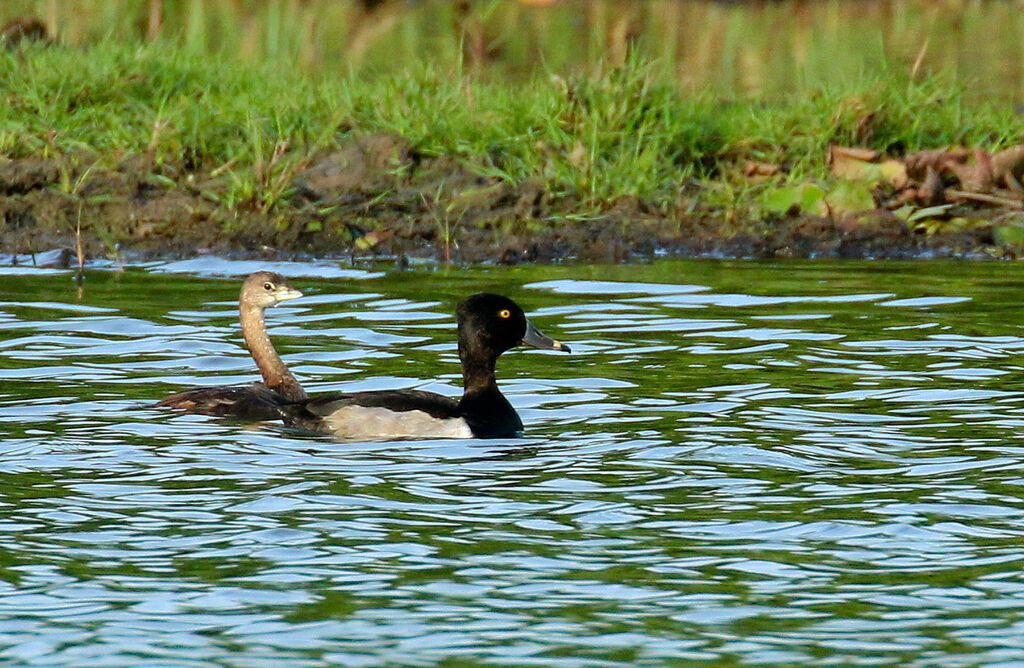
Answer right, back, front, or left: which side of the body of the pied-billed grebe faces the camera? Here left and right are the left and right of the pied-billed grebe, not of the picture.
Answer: right

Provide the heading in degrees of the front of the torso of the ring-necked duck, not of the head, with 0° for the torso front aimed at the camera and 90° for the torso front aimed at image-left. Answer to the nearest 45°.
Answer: approximately 270°
